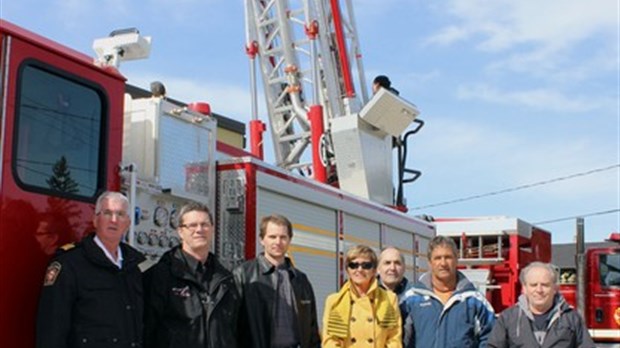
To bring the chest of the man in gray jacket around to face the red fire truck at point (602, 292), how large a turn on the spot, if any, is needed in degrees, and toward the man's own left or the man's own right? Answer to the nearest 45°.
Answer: approximately 180°

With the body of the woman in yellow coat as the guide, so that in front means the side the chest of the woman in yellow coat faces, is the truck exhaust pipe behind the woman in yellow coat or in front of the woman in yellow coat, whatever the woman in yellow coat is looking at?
behind

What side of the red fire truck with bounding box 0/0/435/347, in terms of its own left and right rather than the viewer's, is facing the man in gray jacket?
left

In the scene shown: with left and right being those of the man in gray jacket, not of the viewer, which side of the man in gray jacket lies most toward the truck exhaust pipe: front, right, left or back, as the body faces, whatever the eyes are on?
back

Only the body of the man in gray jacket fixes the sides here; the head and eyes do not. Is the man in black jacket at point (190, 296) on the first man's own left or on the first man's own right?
on the first man's own right

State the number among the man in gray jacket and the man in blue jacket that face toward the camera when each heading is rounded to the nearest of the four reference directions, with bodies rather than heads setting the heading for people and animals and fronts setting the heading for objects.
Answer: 2

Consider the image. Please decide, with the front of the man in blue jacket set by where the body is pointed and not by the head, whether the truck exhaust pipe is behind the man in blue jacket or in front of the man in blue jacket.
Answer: behind

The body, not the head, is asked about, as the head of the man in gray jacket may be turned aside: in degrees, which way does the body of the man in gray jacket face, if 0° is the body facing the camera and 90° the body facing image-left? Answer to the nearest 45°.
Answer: approximately 0°

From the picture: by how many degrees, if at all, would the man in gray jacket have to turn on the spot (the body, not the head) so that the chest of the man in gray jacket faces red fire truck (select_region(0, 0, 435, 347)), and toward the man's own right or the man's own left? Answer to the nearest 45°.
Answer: approximately 90° to the man's own right

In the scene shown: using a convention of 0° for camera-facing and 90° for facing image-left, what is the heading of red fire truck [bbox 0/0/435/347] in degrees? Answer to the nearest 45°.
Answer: approximately 45°
